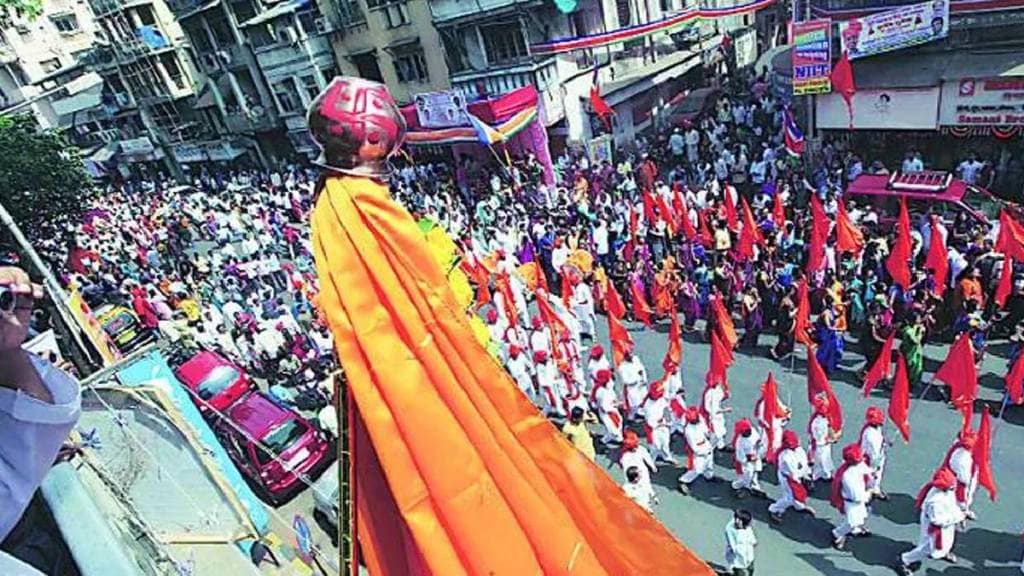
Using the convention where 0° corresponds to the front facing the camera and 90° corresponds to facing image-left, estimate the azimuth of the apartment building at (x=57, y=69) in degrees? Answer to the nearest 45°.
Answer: approximately 315°

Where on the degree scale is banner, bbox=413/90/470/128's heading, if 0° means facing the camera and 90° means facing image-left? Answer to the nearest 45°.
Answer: approximately 0°

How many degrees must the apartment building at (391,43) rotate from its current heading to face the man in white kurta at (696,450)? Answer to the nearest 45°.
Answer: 0° — it already faces them

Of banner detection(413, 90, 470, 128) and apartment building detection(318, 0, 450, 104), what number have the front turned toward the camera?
2

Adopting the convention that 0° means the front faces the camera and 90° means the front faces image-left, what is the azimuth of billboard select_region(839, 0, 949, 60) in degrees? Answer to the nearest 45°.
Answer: approximately 0°

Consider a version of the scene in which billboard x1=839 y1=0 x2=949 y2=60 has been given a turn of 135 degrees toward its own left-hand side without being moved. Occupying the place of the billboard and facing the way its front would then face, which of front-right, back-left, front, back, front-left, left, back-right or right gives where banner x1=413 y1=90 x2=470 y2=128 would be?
back-left

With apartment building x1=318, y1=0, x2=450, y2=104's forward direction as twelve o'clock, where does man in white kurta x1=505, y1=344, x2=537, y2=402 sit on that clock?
The man in white kurta is roughly at 12 o'clock from the apartment building.

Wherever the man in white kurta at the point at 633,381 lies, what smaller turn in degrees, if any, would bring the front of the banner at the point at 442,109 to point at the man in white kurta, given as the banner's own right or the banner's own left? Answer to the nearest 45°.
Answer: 0° — it already faces them

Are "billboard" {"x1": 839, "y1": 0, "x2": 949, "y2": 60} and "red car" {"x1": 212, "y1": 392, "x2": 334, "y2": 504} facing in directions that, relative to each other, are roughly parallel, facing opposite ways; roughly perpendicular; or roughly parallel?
roughly perpendicular
